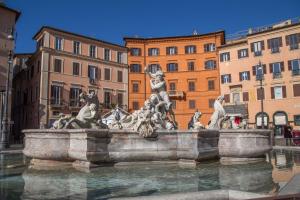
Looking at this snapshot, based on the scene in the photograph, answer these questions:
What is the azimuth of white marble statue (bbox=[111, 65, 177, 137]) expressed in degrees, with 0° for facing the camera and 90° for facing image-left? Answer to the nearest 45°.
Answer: approximately 45°

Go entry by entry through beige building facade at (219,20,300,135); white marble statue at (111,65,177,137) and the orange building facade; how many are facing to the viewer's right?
0

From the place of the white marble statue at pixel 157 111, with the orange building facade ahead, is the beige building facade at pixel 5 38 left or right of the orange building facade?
left

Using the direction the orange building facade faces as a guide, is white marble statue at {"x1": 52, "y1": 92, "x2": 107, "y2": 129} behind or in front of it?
in front

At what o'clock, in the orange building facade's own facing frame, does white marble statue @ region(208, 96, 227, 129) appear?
The white marble statue is roughly at 12 o'clock from the orange building facade.

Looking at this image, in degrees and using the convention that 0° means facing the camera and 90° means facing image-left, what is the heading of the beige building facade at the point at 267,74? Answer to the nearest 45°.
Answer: approximately 45°

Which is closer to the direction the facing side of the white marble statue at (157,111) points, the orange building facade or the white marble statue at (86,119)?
the white marble statue

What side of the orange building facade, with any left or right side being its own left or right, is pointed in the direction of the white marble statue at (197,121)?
front

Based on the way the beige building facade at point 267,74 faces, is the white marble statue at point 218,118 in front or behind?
in front

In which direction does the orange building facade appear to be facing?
toward the camera
